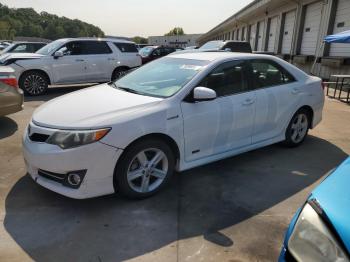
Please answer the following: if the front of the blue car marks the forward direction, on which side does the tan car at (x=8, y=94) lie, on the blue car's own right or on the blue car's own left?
on the blue car's own right

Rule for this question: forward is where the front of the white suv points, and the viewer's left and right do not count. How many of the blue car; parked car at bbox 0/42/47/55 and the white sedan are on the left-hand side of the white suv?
2

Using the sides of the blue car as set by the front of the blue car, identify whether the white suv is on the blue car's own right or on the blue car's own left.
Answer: on the blue car's own right

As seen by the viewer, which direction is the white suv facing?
to the viewer's left

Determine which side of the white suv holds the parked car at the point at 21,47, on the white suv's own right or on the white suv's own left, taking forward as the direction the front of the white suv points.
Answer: on the white suv's own right

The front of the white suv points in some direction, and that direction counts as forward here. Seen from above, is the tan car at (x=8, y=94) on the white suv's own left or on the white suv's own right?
on the white suv's own left

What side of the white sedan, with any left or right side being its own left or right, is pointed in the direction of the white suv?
right

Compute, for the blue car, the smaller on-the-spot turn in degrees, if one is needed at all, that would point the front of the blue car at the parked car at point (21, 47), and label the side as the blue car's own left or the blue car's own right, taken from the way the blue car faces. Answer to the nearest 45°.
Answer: approximately 90° to the blue car's own right

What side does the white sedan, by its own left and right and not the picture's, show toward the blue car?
left

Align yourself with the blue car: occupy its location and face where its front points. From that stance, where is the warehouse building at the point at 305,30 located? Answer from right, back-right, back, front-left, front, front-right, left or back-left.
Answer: back-right

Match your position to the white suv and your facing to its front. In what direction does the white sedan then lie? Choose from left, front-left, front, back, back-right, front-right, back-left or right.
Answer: left
